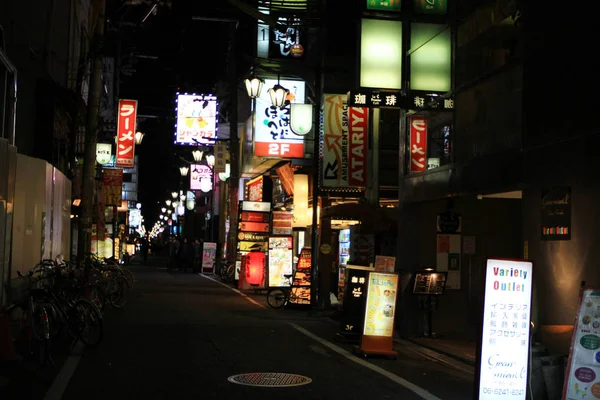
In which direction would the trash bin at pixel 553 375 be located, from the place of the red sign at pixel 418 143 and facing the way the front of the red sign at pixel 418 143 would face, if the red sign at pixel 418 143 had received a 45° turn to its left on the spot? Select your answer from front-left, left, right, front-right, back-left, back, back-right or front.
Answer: front-right

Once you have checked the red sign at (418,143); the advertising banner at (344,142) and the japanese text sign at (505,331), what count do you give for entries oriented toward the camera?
3

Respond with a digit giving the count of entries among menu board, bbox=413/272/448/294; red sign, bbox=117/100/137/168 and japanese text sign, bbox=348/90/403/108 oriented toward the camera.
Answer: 3

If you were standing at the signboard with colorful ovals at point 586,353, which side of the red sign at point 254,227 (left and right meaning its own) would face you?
front

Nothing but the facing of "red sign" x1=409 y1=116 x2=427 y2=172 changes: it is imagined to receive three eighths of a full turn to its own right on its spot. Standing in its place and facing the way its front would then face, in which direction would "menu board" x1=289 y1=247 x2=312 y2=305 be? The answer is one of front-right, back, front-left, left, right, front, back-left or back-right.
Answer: front

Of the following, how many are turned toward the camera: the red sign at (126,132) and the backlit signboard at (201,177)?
2

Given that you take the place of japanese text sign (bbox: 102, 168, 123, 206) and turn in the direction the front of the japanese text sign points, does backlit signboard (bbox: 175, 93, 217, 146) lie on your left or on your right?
on your left

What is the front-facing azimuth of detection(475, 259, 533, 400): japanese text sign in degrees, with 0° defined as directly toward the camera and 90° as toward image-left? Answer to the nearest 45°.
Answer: approximately 0°

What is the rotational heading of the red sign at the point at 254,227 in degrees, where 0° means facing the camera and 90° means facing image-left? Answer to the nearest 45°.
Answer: approximately 0°

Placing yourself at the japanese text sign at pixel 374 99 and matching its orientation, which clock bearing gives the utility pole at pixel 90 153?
The utility pole is roughly at 3 o'clock from the japanese text sign.

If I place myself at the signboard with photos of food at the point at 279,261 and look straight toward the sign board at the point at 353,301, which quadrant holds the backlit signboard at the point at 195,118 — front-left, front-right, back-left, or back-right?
back-right
